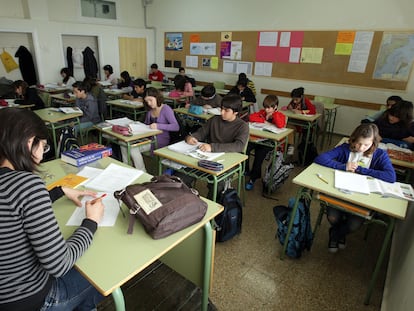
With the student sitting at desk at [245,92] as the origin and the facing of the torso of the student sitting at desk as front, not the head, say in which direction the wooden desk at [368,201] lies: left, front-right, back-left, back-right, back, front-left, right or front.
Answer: front-left

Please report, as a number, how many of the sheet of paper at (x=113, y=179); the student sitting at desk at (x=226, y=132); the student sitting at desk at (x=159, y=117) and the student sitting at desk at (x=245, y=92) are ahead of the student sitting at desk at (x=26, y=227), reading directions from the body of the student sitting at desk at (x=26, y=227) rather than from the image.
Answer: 4

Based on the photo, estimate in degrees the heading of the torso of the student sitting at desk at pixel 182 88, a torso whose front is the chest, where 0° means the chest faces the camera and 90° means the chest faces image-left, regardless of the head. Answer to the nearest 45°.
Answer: approximately 45°

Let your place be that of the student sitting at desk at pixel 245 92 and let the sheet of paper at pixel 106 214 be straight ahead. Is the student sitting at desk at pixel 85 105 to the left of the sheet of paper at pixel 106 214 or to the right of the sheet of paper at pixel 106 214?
right

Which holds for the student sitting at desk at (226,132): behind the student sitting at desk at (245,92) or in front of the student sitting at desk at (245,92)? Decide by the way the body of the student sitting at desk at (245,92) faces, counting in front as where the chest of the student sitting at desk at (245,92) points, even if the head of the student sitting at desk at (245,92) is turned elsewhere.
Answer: in front

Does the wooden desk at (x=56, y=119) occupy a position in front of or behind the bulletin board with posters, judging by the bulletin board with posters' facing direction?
in front

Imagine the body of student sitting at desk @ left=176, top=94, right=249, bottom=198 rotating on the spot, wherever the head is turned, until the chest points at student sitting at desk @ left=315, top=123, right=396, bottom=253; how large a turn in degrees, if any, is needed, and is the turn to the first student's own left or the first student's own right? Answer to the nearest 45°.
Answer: approximately 90° to the first student's own left

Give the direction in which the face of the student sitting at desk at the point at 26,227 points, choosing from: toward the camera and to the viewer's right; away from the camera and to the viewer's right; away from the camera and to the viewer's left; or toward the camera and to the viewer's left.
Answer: away from the camera and to the viewer's right

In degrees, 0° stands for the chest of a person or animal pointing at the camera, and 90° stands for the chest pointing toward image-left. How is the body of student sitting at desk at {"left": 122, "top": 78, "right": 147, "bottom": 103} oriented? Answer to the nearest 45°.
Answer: approximately 45°

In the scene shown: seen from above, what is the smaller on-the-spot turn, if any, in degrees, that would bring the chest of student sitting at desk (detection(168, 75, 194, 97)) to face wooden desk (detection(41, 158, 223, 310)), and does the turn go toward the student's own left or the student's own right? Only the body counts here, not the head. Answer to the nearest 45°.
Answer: approximately 45° to the student's own left

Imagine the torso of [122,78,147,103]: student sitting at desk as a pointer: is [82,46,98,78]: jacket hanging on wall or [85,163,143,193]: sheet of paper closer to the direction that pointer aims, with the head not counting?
the sheet of paper

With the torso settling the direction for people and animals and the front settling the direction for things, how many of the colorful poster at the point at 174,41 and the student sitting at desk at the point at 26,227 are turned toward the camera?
1

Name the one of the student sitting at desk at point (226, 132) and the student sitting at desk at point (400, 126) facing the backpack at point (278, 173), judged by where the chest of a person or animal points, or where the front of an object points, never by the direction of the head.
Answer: the student sitting at desk at point (400, 126)
